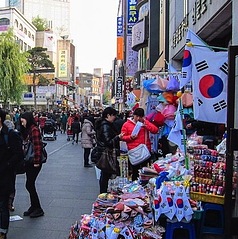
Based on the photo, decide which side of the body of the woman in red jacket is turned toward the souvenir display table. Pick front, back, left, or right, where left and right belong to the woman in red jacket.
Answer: front

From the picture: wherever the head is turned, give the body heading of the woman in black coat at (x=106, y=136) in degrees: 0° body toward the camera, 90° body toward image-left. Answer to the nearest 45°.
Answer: approximately 270°

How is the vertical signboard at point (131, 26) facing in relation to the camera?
toward the camera

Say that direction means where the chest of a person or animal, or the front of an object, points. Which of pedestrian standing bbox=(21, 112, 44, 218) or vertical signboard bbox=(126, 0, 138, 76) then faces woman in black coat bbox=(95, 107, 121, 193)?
the vertical signboard

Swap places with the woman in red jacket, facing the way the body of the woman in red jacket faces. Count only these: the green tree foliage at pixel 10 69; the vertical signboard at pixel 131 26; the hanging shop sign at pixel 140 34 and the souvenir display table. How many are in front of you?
1

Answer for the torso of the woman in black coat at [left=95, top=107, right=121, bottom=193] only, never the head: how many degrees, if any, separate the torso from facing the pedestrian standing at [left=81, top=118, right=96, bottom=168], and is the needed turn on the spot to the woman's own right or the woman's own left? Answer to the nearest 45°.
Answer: approximately 90° to the woman's own left

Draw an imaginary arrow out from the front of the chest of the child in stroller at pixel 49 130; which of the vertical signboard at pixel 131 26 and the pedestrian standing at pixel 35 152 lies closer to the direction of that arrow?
the pedestrian standing

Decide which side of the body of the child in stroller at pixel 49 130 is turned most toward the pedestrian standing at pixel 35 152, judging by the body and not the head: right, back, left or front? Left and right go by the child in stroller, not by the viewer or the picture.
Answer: front
